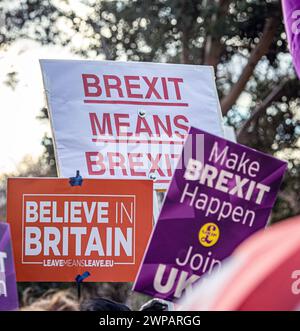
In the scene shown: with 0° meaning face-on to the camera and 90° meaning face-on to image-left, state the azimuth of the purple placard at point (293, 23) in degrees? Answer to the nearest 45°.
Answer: approximately 0°

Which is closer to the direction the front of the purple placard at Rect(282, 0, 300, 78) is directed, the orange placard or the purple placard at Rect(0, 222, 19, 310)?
the purple placard

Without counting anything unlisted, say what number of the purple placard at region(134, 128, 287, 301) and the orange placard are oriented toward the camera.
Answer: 2

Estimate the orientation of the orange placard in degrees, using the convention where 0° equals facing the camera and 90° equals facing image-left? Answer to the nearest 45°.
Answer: approximately 0°

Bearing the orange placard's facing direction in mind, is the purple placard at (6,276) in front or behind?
in front

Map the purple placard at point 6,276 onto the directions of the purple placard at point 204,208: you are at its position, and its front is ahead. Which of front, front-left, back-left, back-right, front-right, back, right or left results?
right
